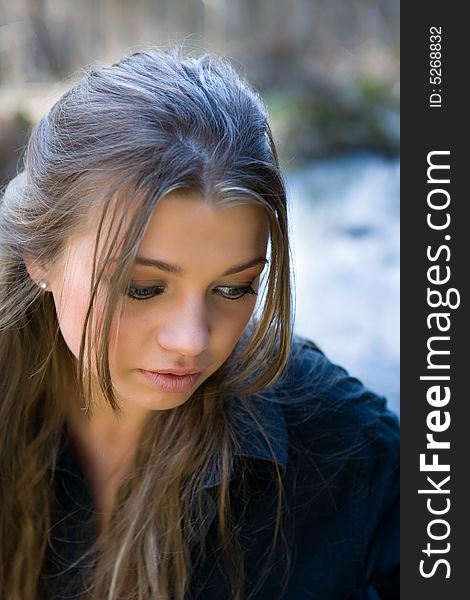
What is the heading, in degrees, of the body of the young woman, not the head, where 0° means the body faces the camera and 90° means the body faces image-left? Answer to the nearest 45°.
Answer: approximately 0°
